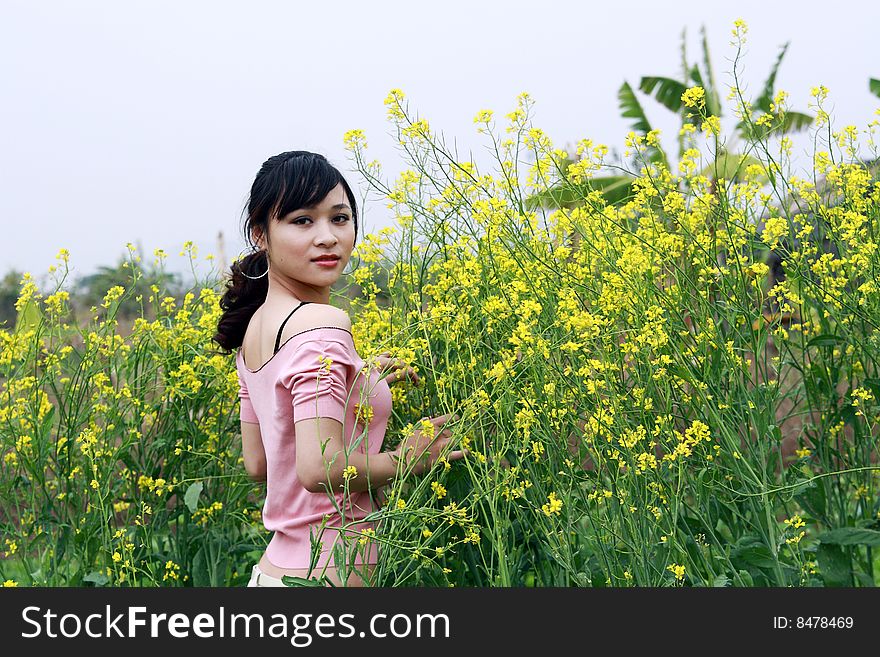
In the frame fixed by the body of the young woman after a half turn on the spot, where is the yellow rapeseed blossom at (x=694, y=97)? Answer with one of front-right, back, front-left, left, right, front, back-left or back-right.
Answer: back-left

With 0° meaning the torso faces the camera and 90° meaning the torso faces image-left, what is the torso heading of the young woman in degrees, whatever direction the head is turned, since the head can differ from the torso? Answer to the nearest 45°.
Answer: approximately 225°
